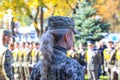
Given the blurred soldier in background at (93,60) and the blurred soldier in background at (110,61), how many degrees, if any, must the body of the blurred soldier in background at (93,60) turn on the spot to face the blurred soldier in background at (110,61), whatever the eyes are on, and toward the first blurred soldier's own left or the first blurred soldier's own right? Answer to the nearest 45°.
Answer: approximately 135° to the first blurred soldier's own left

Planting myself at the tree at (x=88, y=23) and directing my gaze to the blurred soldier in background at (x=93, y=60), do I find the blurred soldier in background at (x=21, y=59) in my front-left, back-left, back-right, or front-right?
front-right

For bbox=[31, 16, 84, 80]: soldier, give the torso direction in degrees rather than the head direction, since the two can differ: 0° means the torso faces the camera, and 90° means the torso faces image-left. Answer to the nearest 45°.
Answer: approximately 225°

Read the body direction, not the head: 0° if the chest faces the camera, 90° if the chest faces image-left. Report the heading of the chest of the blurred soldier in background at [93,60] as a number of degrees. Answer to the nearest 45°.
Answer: approximately 45°

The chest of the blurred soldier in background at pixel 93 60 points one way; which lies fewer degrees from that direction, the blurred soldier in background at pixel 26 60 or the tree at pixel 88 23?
the blurred soldier in background

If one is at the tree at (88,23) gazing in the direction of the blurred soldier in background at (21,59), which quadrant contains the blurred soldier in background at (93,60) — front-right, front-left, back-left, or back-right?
front-left

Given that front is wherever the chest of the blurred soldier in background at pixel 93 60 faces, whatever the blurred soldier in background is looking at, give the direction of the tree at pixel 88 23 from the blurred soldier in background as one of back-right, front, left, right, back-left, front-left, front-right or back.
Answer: back-right
